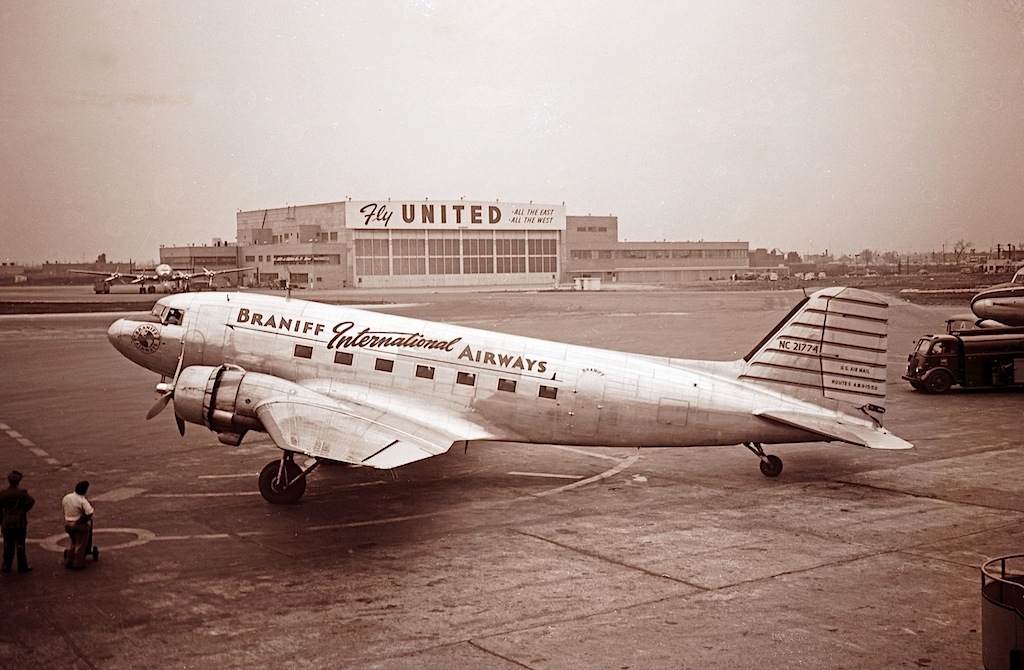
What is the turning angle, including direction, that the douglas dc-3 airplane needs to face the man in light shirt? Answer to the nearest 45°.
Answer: approximately 45° to its left

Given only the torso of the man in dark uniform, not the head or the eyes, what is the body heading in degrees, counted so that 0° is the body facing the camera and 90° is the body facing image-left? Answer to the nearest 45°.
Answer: approximately 180°

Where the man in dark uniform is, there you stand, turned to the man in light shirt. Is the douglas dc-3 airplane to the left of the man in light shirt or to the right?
left

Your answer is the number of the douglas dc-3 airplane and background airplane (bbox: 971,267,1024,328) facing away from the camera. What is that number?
0

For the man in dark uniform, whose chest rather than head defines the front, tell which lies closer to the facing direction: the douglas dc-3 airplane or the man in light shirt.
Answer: the douglas dc-3 airplane

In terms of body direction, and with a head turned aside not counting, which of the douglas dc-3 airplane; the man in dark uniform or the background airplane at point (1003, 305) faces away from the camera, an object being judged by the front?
the man in dark uniform

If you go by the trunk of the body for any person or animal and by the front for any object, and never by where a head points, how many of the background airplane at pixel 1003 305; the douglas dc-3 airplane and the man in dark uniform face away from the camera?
1

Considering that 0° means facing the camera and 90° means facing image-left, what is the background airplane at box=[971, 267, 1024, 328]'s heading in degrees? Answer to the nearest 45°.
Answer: approximately 90°

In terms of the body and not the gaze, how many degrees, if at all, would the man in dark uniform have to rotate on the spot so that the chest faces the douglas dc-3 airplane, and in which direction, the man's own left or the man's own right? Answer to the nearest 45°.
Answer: approximately 90° to the man's own right

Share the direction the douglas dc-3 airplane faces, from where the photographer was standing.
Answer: facing to the left of the viewer

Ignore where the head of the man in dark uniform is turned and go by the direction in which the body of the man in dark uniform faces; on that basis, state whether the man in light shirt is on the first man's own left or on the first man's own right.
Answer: on the first man's own right
